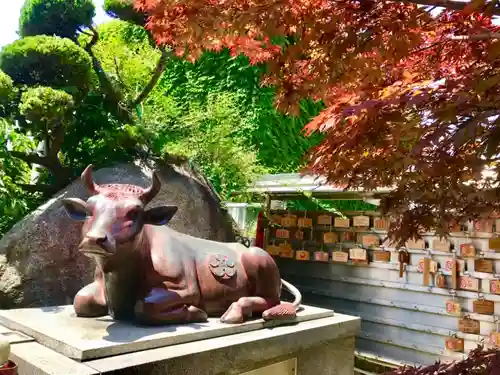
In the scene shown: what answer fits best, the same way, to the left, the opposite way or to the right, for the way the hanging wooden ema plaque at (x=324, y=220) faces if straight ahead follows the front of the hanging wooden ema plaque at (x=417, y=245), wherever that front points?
the same way

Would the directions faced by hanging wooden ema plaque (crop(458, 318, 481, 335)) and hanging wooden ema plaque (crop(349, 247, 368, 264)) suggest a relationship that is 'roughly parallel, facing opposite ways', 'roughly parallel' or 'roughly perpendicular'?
roughly parallel

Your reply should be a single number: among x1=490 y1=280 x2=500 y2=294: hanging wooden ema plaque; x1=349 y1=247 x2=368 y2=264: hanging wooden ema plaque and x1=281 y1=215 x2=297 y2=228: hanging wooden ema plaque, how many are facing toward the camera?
3

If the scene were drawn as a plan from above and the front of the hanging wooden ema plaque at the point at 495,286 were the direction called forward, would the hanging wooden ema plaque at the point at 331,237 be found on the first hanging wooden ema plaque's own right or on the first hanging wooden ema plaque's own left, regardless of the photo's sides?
on the first hanging wooden ema plaque's own right

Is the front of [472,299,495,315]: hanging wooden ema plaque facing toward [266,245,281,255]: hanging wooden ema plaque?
no

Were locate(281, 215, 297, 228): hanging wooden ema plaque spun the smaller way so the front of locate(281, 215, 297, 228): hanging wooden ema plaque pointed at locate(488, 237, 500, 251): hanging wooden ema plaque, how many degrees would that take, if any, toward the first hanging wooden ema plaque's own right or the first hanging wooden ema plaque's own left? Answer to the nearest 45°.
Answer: approximately 45° to the first hanging wooden ema plaque's own left

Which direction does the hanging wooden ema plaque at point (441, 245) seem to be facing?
toward the camera

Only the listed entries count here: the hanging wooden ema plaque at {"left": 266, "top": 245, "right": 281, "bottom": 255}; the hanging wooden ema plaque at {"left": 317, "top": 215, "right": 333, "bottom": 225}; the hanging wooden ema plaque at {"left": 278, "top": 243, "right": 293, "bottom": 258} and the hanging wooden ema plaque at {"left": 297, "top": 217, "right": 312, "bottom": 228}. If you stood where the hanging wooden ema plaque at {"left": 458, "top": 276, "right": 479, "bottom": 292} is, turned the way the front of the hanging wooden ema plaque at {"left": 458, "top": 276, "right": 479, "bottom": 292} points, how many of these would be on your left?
0

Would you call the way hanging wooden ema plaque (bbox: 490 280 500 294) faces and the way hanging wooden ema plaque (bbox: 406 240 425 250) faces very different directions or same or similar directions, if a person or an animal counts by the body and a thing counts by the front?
same or similar directions

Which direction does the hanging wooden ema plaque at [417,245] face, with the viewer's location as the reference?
facing the viewer

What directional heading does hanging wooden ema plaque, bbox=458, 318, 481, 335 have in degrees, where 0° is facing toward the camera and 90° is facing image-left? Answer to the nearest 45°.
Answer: approximately 0°

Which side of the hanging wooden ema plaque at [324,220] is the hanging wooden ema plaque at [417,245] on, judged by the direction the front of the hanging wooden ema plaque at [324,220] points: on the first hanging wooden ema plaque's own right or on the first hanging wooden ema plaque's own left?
on the first hanging wooden ema plaque's own left

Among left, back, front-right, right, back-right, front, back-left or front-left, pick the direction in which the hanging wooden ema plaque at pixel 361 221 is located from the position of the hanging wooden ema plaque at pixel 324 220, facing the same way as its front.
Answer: front-left

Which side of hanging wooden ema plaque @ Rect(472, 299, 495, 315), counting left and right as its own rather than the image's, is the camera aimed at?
front

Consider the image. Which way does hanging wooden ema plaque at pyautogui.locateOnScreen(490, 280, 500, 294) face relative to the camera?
toward the camera
